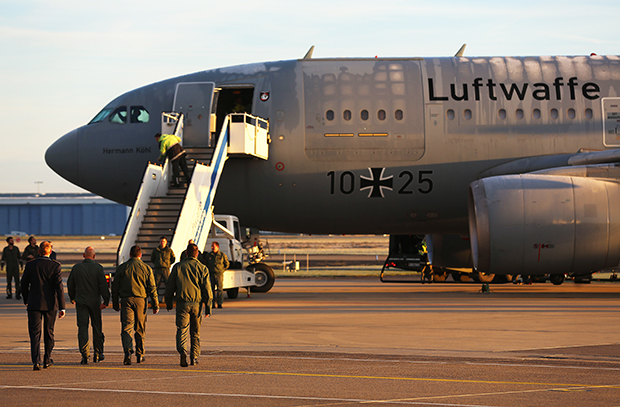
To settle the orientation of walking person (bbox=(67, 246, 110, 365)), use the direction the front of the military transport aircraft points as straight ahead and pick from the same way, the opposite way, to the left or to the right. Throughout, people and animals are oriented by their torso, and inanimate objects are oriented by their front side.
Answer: to the right

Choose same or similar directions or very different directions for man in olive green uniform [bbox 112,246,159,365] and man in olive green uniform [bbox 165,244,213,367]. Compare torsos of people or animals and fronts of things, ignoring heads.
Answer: same or similar directions

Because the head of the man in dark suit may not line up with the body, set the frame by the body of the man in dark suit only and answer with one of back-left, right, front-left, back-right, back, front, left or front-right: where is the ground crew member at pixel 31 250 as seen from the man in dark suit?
front

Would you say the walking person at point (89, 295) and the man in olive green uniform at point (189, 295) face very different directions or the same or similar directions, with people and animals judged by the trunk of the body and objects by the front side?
same or similar directions

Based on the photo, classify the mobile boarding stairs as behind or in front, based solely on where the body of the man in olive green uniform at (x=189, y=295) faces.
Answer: in front

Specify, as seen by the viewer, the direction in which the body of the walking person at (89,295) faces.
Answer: away from the camera

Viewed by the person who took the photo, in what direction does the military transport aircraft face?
facing to the left of the viewer

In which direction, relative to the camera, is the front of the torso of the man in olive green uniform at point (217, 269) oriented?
toward the camera

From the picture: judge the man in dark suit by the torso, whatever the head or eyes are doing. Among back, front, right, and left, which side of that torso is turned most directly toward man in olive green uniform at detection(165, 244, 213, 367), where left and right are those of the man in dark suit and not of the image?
right

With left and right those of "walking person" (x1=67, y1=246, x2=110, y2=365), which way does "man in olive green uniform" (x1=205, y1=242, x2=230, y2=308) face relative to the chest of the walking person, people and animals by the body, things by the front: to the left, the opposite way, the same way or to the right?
the opposite way

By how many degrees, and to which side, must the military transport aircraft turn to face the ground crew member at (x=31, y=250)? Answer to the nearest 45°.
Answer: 0° — it already faces them

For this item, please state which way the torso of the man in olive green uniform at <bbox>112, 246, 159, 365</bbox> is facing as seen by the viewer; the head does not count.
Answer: away from the camera

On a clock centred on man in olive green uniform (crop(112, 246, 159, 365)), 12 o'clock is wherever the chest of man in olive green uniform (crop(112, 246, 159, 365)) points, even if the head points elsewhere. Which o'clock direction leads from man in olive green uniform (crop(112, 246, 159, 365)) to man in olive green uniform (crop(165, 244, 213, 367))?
man in olive green uniform (crop(165, 244, 213, 367)) is roughly at 4 o'clock from man in olive green uniform (crop(112, 246, 159, 365)).

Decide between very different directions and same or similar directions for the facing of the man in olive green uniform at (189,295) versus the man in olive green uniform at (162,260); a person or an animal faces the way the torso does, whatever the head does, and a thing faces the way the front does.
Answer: very different directions

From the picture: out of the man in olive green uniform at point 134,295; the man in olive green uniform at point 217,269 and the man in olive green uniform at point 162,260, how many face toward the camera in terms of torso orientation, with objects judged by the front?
2

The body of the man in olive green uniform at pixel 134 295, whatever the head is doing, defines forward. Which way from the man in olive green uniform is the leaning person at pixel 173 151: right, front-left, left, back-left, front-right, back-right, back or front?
front

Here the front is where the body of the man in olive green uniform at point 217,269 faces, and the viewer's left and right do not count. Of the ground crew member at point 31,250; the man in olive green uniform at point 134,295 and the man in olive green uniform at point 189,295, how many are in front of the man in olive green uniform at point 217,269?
2

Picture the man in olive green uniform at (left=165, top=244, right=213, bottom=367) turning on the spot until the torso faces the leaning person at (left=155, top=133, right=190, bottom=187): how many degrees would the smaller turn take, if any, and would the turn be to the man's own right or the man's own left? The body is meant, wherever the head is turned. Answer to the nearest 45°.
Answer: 0° — they already face them

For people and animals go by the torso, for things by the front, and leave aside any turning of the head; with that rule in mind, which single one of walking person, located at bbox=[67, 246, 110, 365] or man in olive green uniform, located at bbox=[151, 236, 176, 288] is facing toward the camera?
the man in olive green uniform
